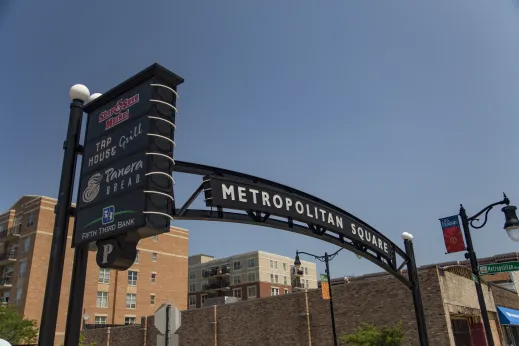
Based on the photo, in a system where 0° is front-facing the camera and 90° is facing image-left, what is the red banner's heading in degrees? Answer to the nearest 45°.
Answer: approximately 0°

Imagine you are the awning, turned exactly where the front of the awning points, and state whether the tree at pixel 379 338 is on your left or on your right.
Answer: on your right

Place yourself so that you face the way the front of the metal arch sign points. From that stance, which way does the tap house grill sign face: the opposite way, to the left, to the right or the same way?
to the right

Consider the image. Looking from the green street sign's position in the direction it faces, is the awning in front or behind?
behind

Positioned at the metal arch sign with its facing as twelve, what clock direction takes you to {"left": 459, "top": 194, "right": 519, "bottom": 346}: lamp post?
The lamp post is roughly at 9 o'clock from the metal arch sign.

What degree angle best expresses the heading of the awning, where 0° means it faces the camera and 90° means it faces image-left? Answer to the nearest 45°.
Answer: approximately 315°

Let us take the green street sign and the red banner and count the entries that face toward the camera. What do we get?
2

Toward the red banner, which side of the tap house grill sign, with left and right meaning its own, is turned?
back

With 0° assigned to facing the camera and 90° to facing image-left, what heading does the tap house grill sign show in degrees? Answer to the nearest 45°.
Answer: approximately 45°
